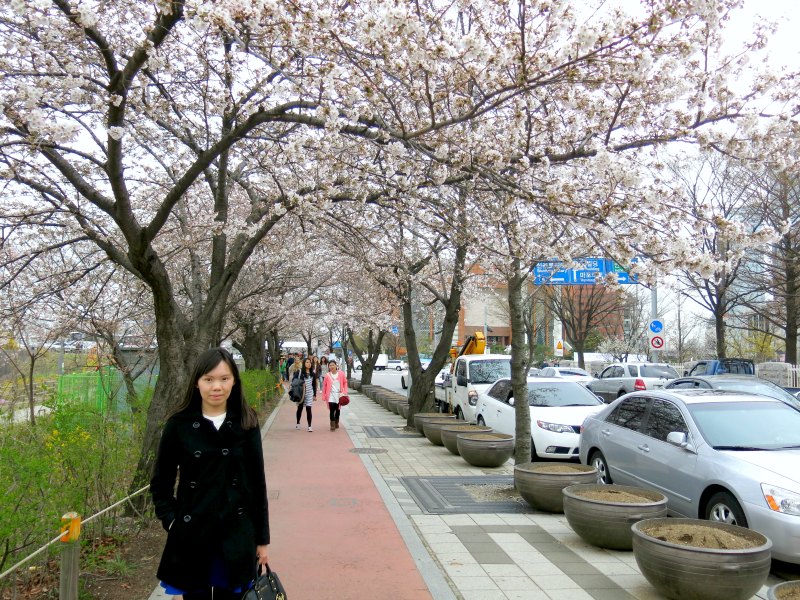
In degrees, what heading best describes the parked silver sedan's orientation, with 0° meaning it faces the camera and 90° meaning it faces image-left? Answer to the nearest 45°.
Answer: approximately 315°

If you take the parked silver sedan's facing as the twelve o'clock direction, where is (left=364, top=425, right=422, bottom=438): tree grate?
The tree grate is roughly at 6 o'clock from the parked silver sedan.

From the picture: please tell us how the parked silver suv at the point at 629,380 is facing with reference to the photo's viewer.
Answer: facing away from the viewer and to the left of the viewer

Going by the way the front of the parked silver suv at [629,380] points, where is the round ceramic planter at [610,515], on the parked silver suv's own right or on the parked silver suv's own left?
on the parked silver suv's own left

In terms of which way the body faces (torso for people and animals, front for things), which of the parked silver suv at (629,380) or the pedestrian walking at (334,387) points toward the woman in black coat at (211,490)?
the pedestrian walking

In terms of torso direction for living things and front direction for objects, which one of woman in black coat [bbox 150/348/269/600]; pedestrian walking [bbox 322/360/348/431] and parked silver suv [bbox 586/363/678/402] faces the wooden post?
the pedestrian walking

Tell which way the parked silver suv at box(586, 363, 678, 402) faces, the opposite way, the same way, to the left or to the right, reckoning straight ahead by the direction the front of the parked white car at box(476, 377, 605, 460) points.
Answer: the opposite way

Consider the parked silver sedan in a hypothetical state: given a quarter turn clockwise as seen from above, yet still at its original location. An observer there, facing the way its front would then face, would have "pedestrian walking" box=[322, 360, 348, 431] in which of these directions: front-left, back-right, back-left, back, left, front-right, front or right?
right

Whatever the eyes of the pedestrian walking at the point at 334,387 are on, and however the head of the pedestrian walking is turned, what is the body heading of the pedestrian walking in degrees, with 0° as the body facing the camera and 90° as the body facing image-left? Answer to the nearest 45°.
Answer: approximately 0°

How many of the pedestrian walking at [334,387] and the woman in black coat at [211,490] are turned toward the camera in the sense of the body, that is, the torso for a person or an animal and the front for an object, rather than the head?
2

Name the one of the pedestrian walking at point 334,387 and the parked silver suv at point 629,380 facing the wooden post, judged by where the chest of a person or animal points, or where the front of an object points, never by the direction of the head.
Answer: the pedestrian walking
